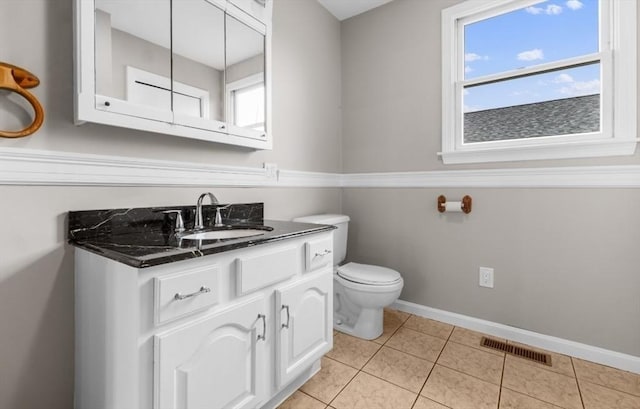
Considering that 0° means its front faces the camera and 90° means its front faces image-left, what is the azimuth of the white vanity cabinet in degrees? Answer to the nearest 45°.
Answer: approximately 315°

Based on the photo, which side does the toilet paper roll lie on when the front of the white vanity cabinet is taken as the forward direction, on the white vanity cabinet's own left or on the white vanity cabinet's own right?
on the white vanity cabinet's own left

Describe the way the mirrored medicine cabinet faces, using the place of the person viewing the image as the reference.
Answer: facing the viewer and to the right of the viewer

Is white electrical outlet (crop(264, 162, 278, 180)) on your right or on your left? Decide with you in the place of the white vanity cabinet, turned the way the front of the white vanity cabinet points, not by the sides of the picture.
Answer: on your left

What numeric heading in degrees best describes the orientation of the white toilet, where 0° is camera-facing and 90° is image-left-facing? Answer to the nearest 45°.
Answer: approximately 315°

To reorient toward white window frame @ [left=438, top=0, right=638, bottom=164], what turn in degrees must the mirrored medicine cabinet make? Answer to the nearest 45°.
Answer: approximately 45° to its left

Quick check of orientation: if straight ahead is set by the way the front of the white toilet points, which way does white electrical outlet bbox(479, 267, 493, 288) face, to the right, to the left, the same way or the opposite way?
to the right

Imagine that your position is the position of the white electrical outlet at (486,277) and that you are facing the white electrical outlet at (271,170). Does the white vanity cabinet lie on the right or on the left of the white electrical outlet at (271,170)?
left

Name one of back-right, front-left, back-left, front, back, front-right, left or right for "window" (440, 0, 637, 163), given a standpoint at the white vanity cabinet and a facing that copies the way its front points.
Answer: front-left

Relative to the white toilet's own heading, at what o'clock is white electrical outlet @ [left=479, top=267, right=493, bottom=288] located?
The white electrical outlet is roughly at 10 o'clock from the white toilet.
